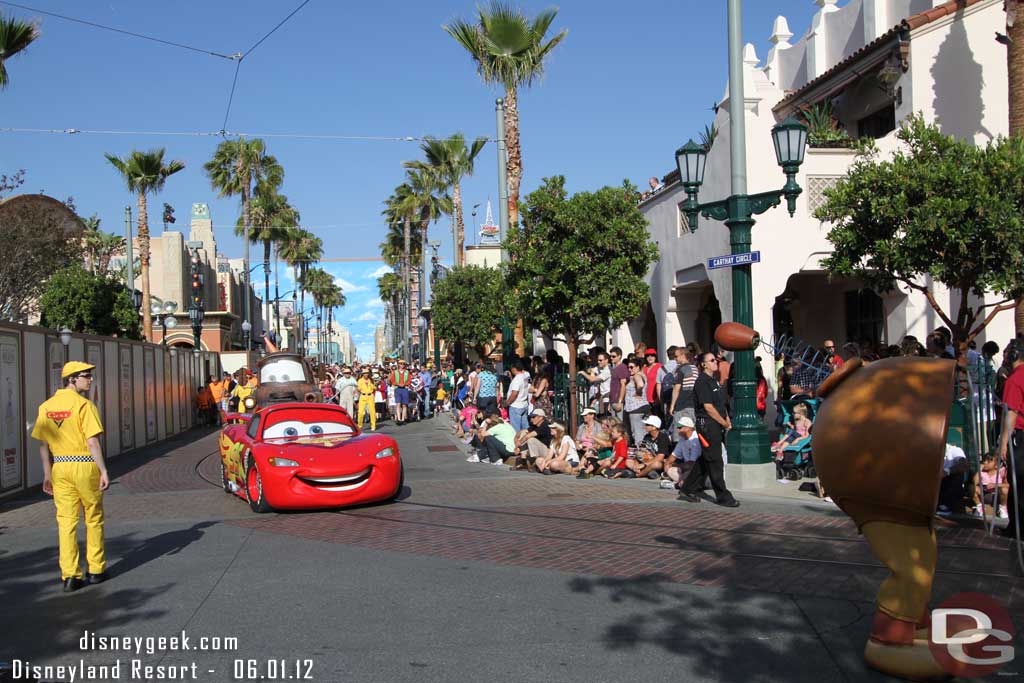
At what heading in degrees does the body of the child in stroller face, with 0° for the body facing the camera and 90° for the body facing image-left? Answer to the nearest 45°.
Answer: approximately 45°

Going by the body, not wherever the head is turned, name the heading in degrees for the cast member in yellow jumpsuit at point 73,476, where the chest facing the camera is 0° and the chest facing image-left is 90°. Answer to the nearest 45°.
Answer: approximately 225°

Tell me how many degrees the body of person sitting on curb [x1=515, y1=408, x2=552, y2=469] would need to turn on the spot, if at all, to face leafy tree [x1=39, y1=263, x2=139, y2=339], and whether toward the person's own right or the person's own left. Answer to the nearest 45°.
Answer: approximately 45° to the person's own right

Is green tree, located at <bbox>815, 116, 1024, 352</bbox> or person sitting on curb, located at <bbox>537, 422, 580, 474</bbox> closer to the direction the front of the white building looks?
the person sitting on curb

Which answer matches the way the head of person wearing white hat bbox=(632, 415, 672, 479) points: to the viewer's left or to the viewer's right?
to the viewer's left

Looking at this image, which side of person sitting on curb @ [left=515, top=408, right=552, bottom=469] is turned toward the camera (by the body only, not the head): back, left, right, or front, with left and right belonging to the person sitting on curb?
left

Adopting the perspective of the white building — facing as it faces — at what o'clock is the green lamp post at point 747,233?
The green lamp post is roughly at 11 o'clock from the white building.

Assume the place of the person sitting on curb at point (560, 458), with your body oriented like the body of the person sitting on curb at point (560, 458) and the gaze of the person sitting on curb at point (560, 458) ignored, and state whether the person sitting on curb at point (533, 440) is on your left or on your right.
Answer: on your right

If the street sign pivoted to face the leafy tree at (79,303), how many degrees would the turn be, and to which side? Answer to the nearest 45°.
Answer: approximately 135° to its right

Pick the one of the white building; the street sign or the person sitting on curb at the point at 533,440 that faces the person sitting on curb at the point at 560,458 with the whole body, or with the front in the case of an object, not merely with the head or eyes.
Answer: the white building
